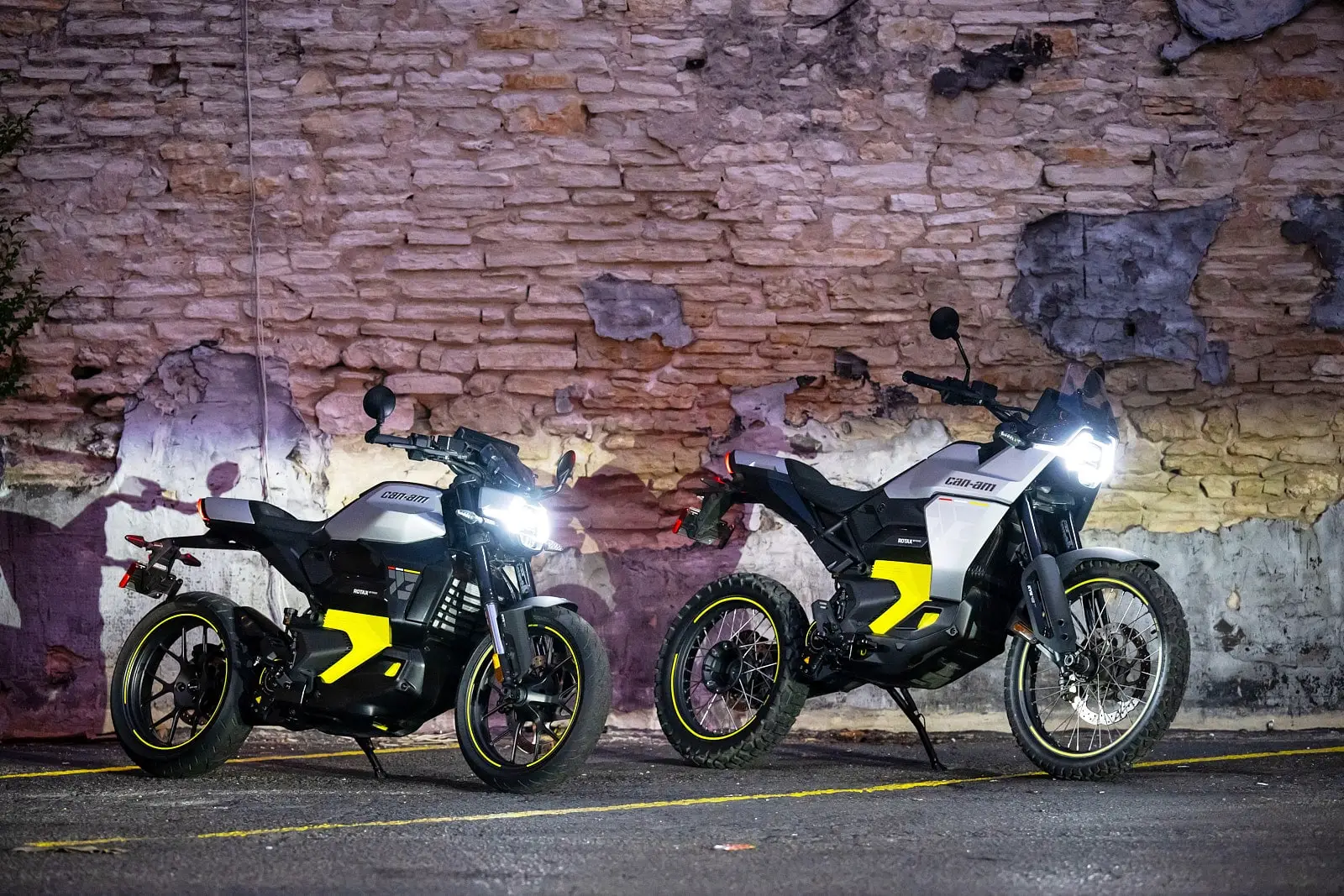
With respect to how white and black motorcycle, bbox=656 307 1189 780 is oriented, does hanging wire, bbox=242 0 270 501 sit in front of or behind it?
behind

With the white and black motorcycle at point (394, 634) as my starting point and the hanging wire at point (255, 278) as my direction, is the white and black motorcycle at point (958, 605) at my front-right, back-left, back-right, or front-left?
back-right

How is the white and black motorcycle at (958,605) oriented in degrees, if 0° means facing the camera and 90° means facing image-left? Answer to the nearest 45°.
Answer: approximately 315°

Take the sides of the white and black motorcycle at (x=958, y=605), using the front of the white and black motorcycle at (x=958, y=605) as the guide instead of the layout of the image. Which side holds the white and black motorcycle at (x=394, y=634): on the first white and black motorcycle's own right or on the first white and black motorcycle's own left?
on the first white and black motorcycle's own right

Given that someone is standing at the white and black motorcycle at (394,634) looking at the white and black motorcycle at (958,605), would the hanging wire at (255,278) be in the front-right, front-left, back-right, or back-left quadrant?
back-left

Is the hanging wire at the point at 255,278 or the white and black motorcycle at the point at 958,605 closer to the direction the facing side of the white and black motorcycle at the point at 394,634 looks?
the white and black motorcycle

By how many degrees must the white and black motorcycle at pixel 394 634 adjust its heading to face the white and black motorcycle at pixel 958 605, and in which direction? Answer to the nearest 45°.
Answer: approximately 45° to its left
